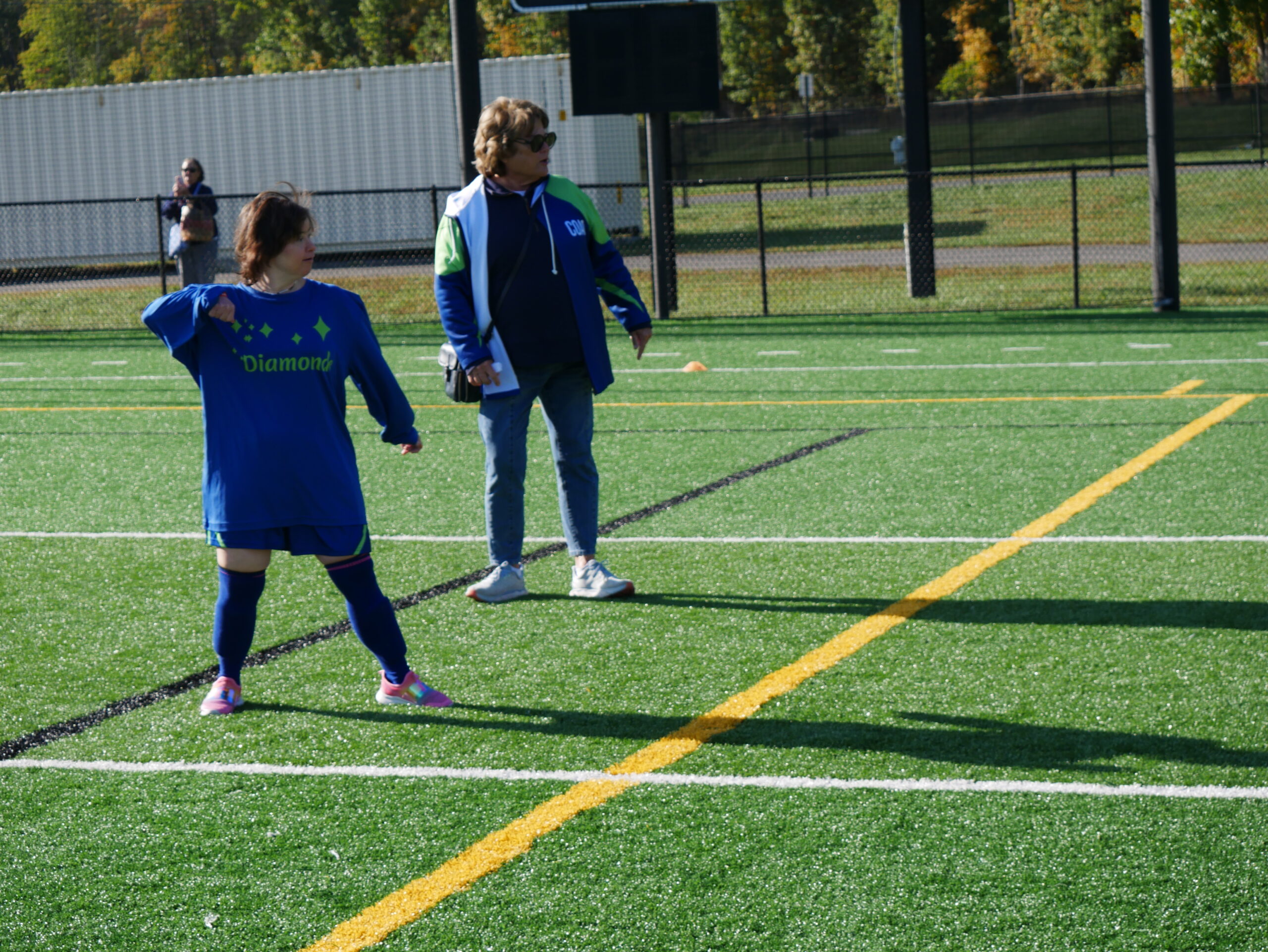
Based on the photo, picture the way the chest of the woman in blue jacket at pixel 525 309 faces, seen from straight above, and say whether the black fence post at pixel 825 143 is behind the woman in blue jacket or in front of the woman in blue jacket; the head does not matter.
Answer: behind

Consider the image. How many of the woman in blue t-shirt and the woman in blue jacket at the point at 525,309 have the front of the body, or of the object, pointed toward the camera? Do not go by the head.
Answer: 2

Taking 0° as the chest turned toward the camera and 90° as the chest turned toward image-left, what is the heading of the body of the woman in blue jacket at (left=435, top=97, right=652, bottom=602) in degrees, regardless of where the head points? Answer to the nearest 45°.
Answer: approximately 0°

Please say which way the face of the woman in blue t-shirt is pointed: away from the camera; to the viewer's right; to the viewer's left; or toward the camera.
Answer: to the viewer's right

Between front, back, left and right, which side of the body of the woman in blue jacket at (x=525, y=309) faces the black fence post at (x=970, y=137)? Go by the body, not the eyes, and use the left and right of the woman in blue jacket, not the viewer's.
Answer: back

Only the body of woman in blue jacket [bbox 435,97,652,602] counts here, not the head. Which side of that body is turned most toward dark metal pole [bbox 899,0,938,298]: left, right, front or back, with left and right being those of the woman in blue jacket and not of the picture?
back
